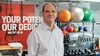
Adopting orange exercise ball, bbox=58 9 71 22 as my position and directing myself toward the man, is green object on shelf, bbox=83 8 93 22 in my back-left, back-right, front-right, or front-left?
back-left

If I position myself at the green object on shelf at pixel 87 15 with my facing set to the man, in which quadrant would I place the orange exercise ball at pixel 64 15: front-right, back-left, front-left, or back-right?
front-right

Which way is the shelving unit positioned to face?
toward the camera

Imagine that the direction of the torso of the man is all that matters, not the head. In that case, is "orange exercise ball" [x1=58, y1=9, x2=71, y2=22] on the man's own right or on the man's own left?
on the man's own left

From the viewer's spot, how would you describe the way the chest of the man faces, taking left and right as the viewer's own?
facing the viewer and to the right of the viewer

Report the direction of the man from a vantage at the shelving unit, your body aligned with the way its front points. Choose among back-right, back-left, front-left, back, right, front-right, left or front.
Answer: front

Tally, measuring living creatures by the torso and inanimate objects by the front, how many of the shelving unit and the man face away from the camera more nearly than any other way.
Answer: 0
